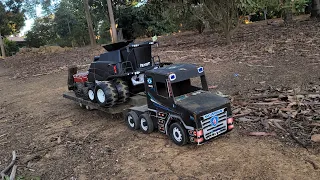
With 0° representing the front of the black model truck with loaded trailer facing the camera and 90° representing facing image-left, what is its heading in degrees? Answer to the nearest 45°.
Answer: approximately 315°

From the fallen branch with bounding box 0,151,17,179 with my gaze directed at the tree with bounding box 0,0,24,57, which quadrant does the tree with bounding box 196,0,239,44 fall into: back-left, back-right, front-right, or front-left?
front-right

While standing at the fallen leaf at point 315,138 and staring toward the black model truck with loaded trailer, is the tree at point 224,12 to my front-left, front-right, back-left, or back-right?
front-right

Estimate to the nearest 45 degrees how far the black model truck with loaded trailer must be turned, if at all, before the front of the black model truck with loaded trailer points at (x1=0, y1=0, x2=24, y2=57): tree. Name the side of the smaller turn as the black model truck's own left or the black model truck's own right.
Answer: approximately 180°

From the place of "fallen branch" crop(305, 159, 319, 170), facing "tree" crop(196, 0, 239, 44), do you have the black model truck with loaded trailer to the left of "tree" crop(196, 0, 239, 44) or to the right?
left

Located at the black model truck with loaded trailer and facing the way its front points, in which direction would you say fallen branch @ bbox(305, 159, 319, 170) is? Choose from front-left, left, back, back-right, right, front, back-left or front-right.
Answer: front

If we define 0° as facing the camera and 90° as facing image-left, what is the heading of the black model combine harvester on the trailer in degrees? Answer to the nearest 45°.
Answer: approximately 315°

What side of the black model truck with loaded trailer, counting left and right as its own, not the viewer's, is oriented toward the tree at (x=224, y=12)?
left

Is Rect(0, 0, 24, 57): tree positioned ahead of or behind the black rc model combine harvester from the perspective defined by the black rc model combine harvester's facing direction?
behind

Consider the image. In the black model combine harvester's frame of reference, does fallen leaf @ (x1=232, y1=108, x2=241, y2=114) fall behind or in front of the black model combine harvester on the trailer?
in front

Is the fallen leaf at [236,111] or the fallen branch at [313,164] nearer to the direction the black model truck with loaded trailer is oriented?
the fallen branch
